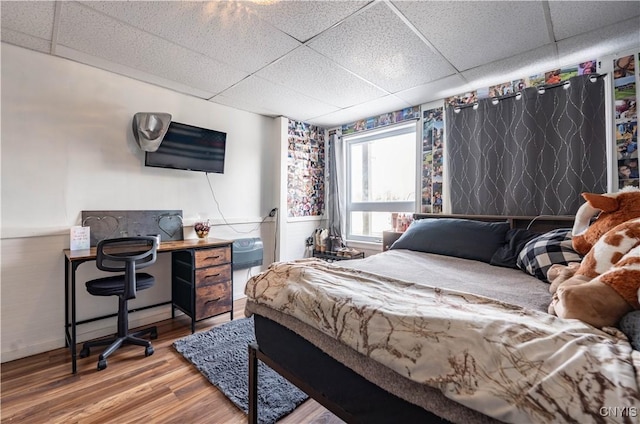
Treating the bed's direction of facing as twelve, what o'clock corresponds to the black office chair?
The black office chair is roughly at 2 o'clock from the bed.

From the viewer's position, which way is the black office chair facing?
facing away from the viewer and to the left of the viewer

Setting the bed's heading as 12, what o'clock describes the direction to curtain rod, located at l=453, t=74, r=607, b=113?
The curtain rod is roughly at 5 o'clock from the bed.

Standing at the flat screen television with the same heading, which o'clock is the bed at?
The bed is roughly at 1 o'clock from the flat screen television.

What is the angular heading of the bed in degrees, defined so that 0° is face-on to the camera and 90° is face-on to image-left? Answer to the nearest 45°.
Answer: approximately 45°

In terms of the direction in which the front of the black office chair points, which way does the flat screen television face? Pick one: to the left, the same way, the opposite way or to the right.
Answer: the opposite way

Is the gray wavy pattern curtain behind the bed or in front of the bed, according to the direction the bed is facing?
behind
